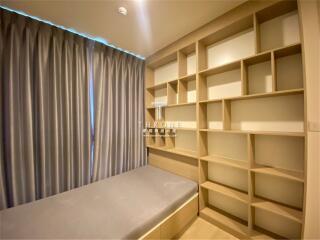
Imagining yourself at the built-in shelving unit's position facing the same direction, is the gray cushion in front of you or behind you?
in front

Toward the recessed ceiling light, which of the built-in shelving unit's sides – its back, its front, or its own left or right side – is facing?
front

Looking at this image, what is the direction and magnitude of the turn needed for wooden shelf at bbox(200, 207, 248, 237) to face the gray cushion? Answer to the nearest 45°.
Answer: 0° — it already faces it

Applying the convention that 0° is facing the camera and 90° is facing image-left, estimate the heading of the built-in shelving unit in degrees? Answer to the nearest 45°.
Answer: approximately 45°

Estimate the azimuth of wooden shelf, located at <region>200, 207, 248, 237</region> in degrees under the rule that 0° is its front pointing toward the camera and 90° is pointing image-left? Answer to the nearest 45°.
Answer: approximately 45°
